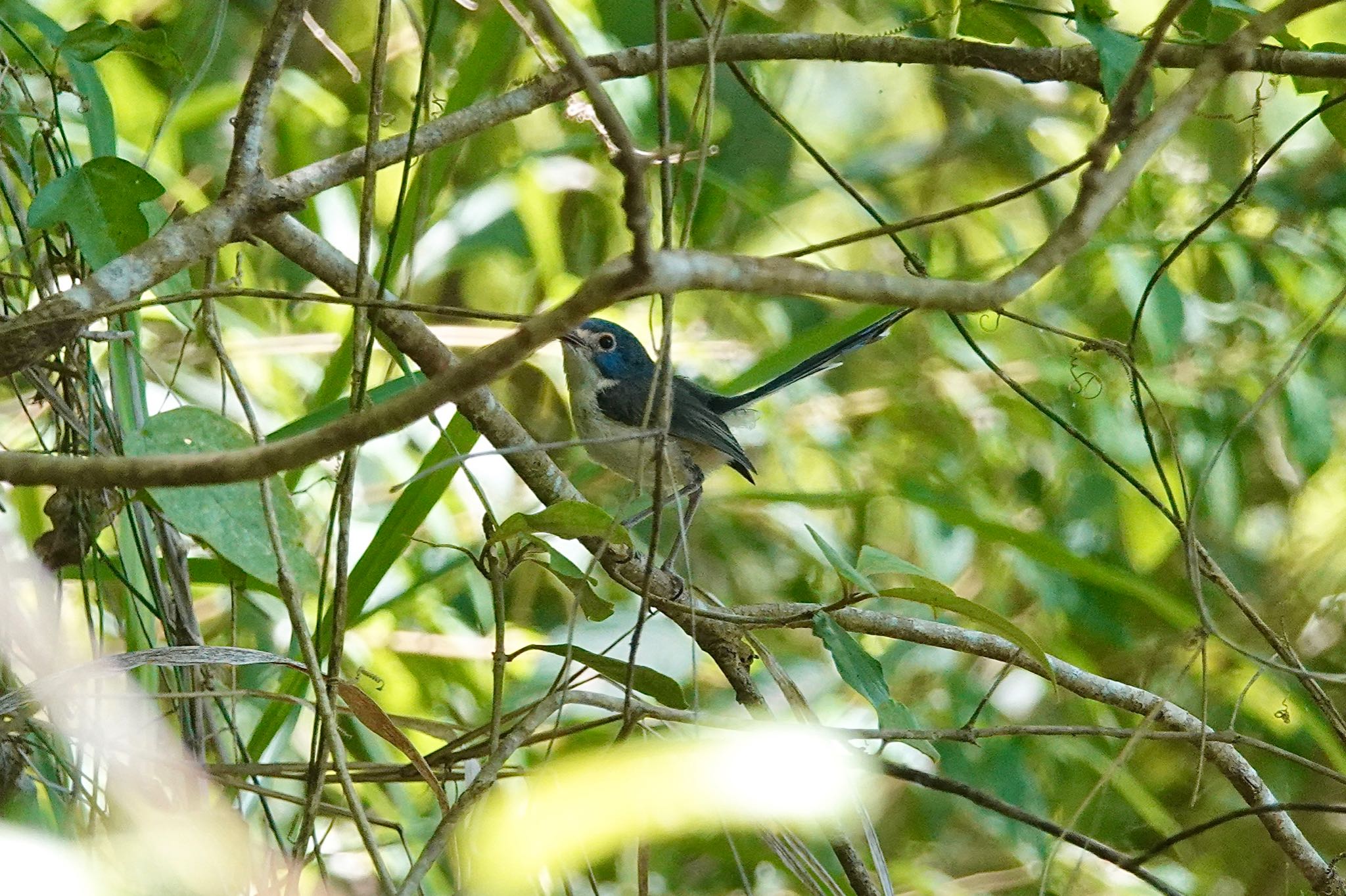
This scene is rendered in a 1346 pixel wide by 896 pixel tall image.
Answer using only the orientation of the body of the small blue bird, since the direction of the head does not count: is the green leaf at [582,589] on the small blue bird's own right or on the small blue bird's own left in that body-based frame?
on the small blue bird's own left

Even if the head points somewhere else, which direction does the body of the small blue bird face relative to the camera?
to the viewer's left

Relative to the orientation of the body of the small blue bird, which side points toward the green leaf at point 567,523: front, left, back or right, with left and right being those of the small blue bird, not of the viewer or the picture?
front

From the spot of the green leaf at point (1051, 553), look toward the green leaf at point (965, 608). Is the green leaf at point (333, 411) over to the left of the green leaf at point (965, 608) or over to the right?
right

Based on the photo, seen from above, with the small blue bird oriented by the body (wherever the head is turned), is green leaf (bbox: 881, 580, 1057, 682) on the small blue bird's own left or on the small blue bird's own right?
on the small blue bird's own left
